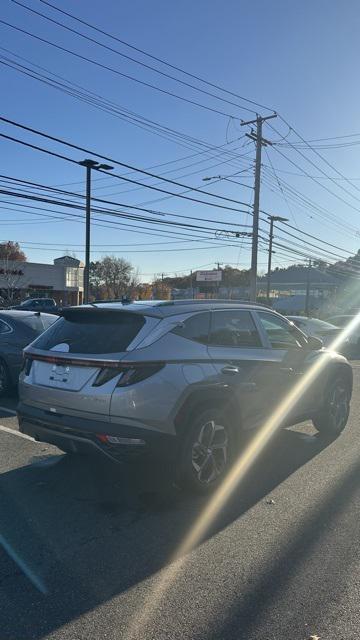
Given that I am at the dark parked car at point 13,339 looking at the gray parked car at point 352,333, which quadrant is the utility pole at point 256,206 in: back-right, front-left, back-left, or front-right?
front-left

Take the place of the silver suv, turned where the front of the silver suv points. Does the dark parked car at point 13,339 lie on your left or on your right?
on your left

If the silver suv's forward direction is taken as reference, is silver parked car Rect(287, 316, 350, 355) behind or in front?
in front

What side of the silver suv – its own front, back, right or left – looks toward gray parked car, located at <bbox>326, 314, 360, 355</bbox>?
front

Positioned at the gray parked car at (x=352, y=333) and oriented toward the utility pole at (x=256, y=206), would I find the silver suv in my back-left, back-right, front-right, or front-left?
back-left

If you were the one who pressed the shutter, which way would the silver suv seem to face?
facing away from the viewer and to the right of the viewer

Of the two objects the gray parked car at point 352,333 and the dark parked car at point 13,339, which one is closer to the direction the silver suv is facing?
the gray parked car

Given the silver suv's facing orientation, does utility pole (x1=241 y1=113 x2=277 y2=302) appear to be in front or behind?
in front

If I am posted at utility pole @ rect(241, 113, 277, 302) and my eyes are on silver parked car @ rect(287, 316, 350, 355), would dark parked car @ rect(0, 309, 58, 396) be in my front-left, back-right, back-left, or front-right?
front-right
